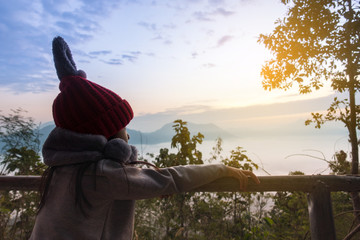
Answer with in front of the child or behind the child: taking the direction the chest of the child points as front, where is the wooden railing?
in front

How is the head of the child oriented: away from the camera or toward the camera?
away from the camera

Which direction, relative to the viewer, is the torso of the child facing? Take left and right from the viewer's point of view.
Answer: facing away from the viewer and to the right of the viewer
